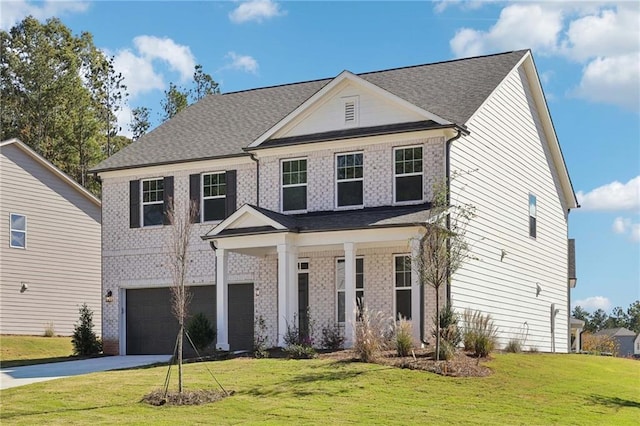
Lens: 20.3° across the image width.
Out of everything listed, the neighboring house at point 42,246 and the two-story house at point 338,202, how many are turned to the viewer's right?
0

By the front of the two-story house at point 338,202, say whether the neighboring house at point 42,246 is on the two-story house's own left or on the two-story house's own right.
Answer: on the two-story house's own right

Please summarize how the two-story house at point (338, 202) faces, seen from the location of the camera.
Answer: facing the viewer and to the left of the viewer

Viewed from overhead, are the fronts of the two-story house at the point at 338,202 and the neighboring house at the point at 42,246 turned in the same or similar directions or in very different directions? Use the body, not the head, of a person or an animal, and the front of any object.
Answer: same or similar directions

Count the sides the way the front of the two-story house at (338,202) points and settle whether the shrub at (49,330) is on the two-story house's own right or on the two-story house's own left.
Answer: on the two-story house's own right
